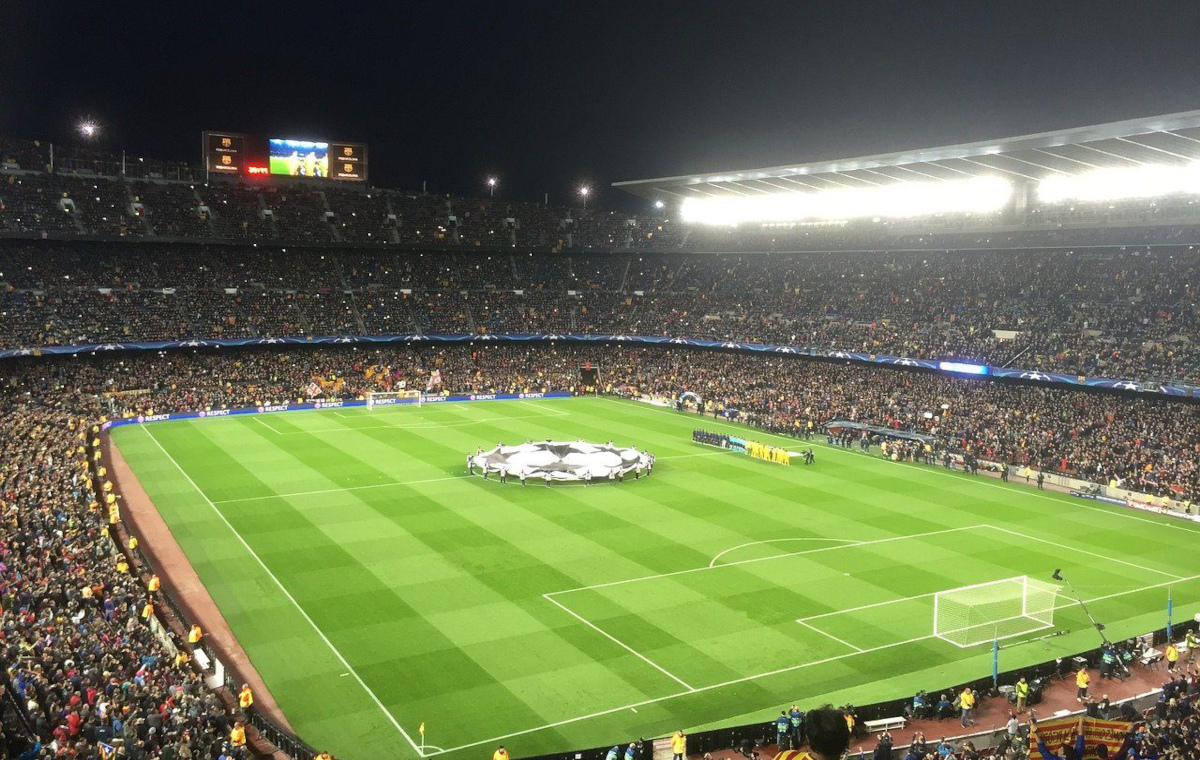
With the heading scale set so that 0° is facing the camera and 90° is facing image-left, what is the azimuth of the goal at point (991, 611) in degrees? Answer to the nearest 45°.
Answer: approximately 135°
